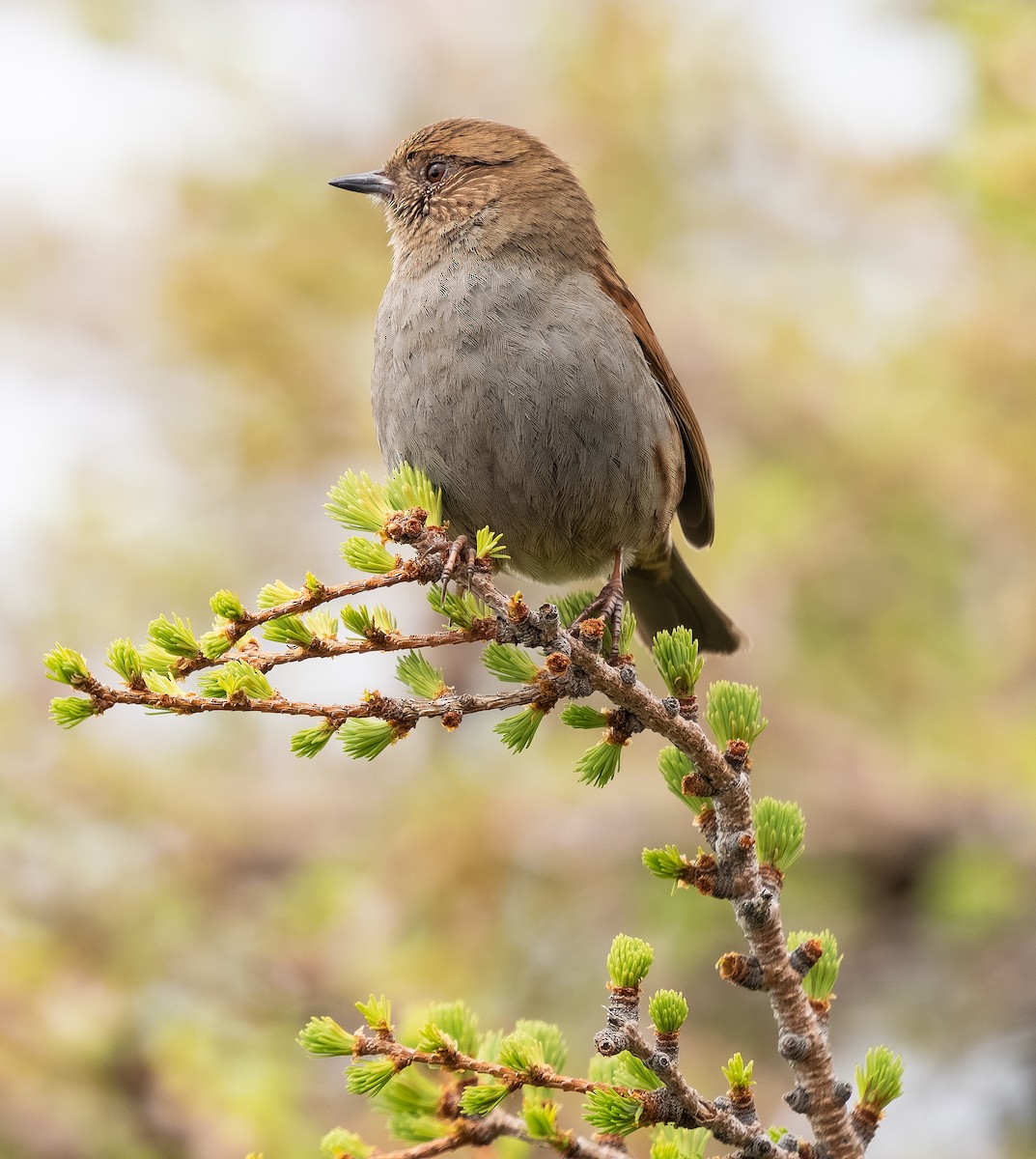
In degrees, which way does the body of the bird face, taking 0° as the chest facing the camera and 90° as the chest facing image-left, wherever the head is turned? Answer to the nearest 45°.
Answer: approximately 45°
